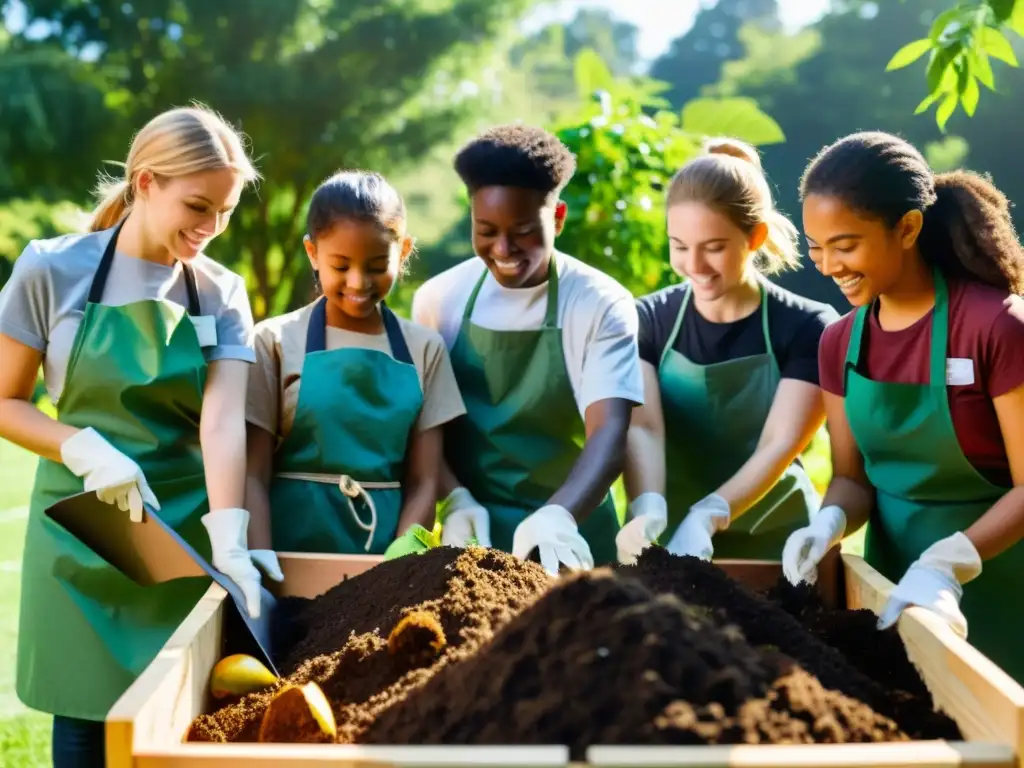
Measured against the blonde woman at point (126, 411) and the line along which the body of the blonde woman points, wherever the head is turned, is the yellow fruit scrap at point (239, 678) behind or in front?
in front

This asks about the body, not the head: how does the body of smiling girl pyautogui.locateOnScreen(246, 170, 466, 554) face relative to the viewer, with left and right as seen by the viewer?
facing the viewer

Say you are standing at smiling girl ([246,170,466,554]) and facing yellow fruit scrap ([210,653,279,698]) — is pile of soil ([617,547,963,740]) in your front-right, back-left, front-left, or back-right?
front-left

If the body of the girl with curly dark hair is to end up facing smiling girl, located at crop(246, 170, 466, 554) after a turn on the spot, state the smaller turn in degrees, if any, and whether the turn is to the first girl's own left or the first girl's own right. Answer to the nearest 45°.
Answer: approximately 45° to the first girl's own right

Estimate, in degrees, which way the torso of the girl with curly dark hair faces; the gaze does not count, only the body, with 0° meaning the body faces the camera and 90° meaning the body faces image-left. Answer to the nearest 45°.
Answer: approximately 45°

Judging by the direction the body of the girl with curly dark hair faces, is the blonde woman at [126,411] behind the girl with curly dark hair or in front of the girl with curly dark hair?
in front

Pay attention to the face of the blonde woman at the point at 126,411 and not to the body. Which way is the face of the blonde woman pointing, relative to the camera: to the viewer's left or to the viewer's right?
to the viewer's right

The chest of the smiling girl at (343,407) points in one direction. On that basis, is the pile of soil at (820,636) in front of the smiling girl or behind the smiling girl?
in front

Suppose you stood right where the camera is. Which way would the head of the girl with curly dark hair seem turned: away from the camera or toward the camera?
toward the camera

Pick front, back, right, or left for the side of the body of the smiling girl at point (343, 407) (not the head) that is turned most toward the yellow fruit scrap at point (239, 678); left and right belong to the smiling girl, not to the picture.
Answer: front

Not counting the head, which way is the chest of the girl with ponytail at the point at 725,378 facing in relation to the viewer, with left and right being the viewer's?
facing the viewer and to the left of the viewer
